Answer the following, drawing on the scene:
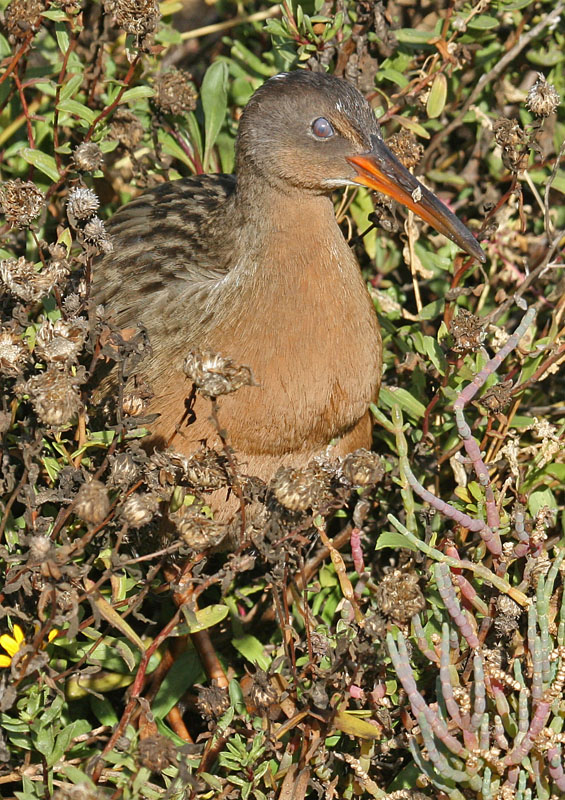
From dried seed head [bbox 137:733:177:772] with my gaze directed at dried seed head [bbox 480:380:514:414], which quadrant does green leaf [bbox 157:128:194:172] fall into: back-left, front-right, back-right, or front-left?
front-left

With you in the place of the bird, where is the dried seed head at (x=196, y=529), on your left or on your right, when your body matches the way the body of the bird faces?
on your right

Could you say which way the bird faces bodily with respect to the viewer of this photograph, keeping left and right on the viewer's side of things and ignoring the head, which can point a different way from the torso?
facing the viewer and to the right of the viewer

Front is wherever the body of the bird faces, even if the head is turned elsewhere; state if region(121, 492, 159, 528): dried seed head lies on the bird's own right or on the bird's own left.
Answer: on the bird's own right

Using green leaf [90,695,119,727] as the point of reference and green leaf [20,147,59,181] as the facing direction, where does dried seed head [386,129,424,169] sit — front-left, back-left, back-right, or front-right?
front-right

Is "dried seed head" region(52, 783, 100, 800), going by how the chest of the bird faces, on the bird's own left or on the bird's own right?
on the bird's own right

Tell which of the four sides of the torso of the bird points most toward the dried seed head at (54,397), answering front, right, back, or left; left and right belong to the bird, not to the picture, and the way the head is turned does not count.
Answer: right

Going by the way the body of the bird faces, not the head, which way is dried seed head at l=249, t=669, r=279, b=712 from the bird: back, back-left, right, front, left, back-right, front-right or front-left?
front-right
